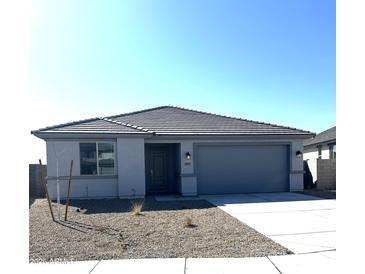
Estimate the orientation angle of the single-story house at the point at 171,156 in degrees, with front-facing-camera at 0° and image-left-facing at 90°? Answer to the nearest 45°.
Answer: approximately 0°
